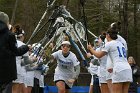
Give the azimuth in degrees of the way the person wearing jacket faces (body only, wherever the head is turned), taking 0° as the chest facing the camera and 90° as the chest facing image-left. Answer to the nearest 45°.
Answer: approximately 225°
